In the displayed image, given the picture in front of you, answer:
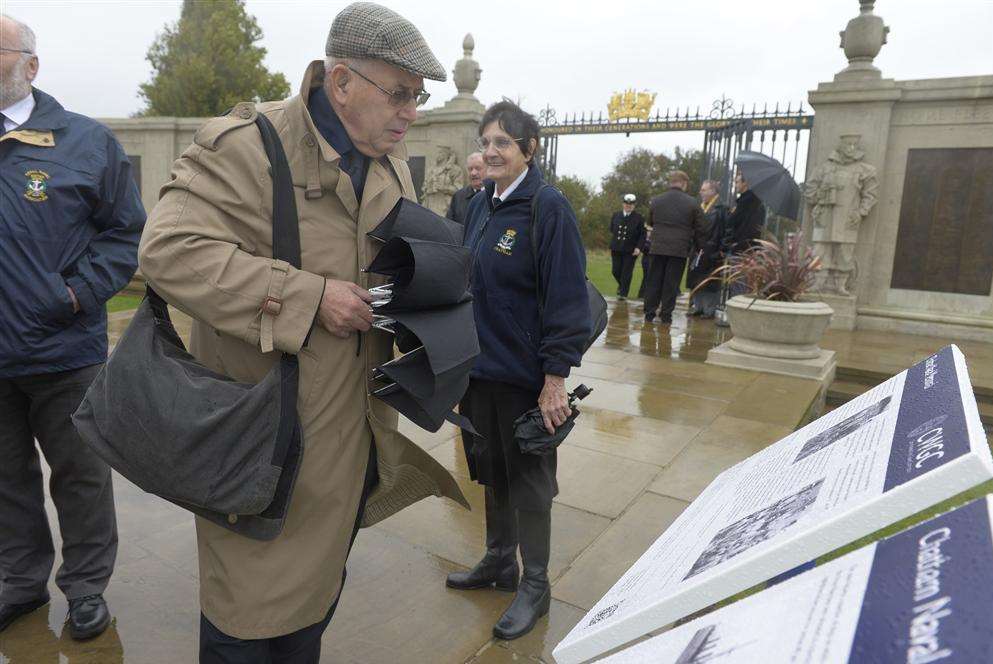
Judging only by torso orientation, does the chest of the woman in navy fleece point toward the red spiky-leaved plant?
no

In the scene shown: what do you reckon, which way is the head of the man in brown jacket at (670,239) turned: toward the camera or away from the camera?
away from the camera

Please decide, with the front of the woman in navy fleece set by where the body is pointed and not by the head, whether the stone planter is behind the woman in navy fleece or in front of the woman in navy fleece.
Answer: behind

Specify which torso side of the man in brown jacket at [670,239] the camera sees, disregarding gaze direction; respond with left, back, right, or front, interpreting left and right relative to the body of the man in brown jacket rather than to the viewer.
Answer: back

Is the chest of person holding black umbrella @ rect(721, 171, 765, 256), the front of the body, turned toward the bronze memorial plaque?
no

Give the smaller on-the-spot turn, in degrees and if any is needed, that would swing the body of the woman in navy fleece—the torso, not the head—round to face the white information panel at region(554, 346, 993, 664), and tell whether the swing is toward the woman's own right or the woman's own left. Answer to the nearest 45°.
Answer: approximately 45° to the woman's own left

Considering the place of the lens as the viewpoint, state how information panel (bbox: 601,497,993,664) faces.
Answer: facing to the left of the viewer

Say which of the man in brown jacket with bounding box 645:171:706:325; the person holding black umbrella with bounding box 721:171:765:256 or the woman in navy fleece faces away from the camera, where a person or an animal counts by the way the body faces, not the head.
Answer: the man in brown jacket

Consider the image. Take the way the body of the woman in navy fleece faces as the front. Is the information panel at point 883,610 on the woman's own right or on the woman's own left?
on the woman's own left

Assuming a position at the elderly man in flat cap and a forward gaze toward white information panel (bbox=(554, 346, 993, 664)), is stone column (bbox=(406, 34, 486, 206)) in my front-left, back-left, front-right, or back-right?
back-left
